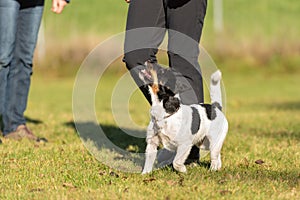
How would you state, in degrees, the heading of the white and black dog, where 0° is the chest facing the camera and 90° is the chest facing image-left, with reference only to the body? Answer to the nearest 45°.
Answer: approximately 45°
